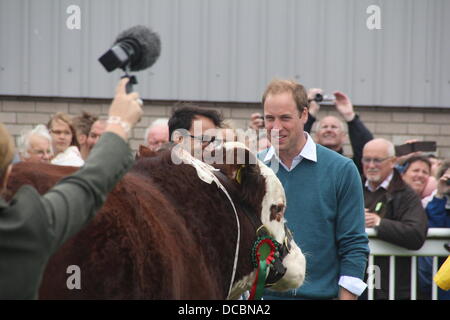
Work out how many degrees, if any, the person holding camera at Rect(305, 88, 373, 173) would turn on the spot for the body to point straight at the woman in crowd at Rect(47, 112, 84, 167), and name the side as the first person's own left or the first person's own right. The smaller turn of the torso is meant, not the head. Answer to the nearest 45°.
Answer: approximately 45° to the first person's own right

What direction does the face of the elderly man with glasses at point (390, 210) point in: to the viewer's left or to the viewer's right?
to the viewer's left

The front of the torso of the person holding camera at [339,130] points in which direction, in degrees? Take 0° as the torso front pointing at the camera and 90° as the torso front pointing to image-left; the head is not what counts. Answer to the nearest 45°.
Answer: approximately 45°

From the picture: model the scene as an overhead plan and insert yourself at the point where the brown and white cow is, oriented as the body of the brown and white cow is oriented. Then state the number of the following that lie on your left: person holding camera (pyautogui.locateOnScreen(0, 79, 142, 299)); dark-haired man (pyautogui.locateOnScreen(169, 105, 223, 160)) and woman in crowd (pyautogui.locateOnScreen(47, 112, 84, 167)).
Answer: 2

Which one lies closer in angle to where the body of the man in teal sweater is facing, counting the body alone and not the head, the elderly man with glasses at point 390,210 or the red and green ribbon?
the red and green ribbon

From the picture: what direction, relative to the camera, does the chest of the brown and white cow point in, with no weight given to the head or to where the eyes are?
to the viewer's right

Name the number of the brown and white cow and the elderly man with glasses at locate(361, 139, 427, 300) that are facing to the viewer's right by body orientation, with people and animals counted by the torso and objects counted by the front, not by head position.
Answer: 1
